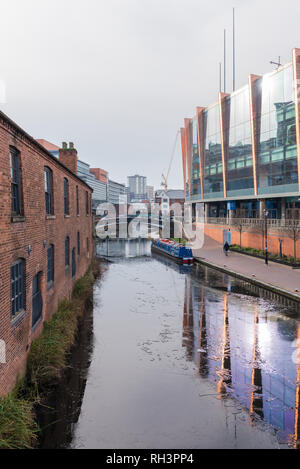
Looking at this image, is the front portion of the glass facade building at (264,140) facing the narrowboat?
yes

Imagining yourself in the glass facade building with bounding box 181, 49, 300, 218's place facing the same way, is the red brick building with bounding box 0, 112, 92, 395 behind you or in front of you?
in front

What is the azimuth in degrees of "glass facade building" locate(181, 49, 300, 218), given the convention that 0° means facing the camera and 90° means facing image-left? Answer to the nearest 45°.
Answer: approximately 45°
